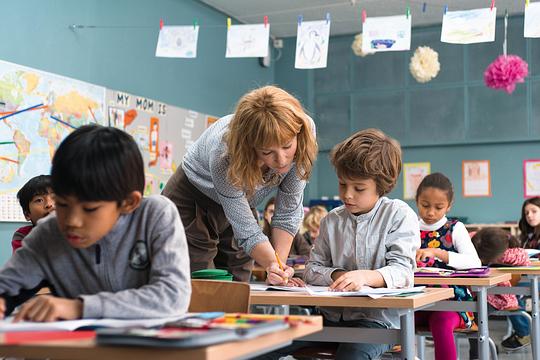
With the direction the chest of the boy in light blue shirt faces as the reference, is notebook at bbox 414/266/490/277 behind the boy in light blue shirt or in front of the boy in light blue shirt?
behind

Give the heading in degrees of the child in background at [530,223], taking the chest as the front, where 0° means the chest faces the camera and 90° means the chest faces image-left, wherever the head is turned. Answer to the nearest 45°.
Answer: approximately 45°

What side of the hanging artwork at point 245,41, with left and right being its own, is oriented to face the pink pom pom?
left

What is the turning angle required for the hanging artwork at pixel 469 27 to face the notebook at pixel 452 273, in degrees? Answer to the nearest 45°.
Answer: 0° — it already faces it

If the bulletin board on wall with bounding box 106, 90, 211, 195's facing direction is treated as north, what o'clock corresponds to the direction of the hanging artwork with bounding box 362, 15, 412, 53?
The hanging artwork is roughly at 12 o'clock from the bulletin board on wall.

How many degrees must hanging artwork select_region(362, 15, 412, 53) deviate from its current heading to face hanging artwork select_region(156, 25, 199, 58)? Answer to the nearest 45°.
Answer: approximately 90° to its right

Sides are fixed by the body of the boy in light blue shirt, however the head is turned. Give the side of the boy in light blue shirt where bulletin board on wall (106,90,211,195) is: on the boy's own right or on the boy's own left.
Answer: on the boy's own right

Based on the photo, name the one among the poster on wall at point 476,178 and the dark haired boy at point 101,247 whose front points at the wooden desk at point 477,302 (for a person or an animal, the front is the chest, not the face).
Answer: the poster on wall

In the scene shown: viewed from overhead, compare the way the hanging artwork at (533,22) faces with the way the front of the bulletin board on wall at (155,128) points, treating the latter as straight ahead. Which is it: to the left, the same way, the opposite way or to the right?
to the right

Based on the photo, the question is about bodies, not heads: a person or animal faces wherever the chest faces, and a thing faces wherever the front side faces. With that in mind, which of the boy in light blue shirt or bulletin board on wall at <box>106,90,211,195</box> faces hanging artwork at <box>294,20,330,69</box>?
the bulletin board on wall
